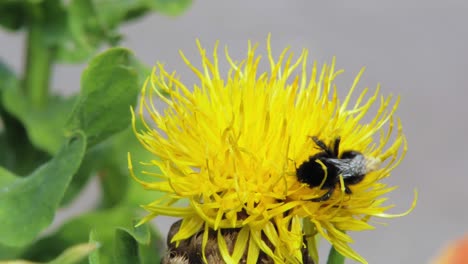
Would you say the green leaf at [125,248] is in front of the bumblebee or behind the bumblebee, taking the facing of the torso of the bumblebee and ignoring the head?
in front

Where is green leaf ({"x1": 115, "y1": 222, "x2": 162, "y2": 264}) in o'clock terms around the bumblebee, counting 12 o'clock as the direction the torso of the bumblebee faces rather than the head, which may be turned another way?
The green leaf is roughly at 11 o'clock from the bumblebee.

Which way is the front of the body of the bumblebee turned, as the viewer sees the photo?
to the viewer's left

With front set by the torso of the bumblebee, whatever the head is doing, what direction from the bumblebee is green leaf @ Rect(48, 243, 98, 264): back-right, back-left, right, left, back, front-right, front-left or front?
front-left

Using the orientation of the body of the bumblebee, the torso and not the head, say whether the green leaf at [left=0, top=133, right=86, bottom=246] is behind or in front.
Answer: in front

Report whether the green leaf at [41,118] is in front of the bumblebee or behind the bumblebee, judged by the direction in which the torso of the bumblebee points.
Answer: in front
